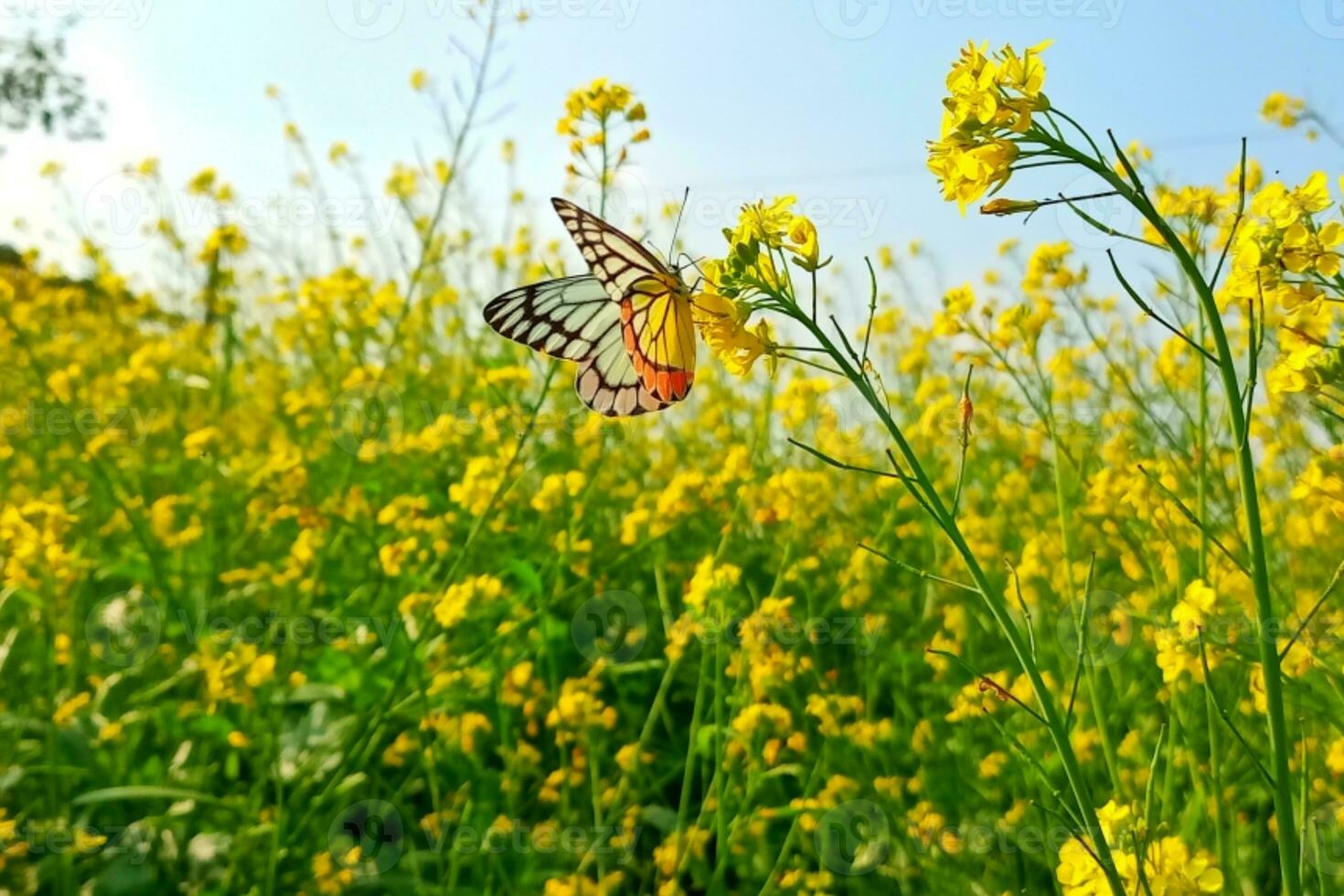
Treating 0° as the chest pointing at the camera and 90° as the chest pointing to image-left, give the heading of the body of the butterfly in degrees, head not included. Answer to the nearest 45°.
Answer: approximately 270°
